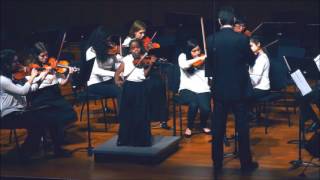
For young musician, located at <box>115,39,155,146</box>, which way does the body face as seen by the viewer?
toward the camera

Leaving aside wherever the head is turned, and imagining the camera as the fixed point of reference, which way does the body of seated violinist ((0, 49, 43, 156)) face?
to the viewer's right

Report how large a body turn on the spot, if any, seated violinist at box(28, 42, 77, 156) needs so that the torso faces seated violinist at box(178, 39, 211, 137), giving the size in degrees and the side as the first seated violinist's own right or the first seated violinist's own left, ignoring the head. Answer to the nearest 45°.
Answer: approximately 45° to the first seated violinist's own left

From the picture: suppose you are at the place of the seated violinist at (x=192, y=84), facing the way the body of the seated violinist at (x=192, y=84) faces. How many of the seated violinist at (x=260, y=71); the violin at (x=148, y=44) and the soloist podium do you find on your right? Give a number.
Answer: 2

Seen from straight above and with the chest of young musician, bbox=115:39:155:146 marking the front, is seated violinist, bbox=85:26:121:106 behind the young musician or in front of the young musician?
behind

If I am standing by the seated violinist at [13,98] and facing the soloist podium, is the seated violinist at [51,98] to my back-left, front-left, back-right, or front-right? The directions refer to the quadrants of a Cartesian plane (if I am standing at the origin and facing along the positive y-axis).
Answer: front-left

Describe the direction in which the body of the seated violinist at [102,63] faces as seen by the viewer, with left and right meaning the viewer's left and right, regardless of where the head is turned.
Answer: facing to the right of the viewer
